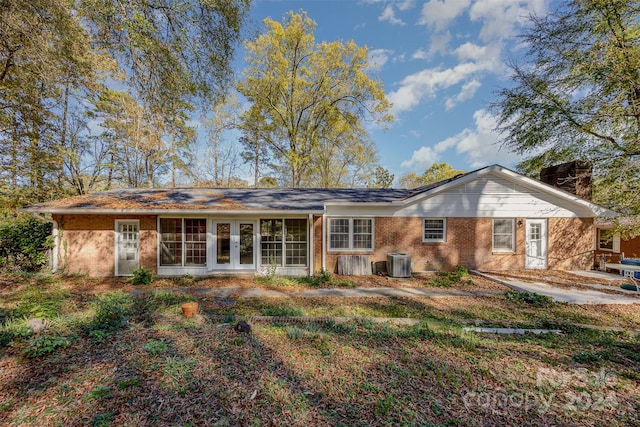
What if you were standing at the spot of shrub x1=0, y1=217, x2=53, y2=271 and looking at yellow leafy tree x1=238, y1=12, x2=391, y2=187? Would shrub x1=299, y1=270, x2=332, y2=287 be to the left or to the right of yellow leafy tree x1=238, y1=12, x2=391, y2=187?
right

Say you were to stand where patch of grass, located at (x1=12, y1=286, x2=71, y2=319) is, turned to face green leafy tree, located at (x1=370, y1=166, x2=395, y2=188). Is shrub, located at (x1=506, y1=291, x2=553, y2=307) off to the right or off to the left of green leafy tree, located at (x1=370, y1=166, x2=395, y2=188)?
right

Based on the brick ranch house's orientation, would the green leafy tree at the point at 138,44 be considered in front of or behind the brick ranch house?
behind
